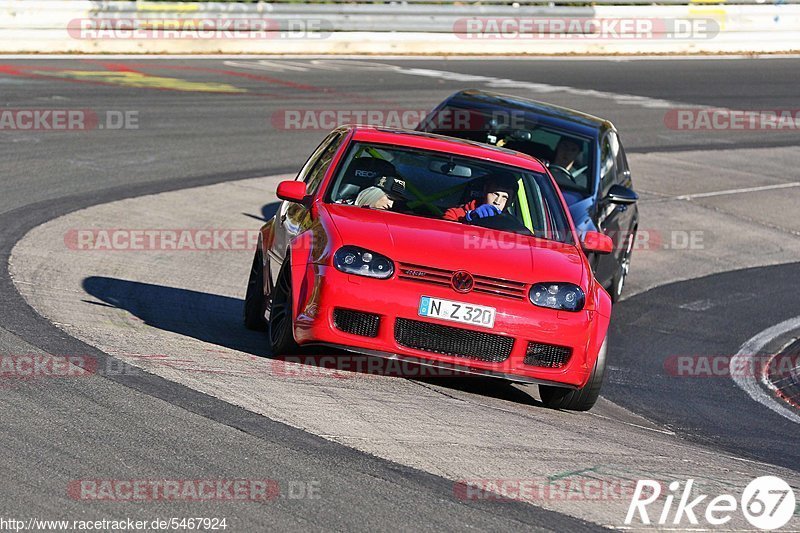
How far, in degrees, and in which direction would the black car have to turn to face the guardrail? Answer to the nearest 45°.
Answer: approximately 180°

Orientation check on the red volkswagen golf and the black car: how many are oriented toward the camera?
2

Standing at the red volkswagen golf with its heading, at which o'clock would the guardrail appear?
The guardrail is roughly at 6 o'clock from the red volkswagen golf.

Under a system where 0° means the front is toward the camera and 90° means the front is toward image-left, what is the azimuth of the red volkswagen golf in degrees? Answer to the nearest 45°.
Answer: approximately 0°

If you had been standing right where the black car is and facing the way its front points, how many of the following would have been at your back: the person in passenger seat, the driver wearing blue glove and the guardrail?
1

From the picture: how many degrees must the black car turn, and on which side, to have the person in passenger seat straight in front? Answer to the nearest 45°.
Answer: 0° — it already faces them

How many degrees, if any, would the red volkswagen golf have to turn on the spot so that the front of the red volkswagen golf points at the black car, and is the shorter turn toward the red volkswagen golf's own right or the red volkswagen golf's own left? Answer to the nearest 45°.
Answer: approximately 180°
